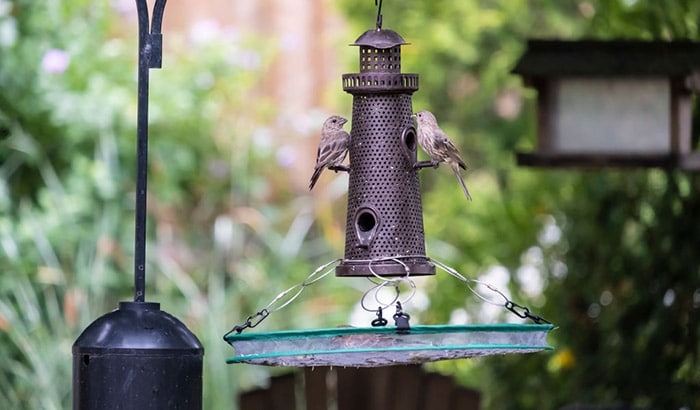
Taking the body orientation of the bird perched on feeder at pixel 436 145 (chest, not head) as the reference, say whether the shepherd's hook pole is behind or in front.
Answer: in front

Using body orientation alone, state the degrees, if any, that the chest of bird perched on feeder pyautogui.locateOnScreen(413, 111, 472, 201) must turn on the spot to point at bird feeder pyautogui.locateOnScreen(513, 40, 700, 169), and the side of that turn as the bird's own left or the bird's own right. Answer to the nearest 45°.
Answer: approximately 135° to the bird's own right

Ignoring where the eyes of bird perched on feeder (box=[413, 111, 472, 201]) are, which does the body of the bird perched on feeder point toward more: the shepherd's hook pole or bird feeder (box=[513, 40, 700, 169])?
the shepherd's hook pole

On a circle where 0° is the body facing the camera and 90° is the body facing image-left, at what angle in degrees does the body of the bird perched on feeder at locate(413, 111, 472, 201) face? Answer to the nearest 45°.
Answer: approximately 90°
